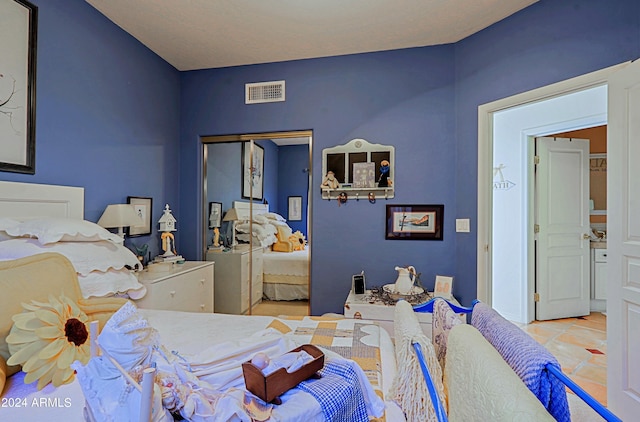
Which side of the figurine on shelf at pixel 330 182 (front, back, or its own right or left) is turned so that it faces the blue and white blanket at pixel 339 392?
front

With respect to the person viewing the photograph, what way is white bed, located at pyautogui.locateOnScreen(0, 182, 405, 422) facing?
facing the viewer and to the right of the viewer

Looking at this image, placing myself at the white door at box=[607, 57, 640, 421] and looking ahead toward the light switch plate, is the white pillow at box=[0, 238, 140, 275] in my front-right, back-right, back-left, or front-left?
front-left

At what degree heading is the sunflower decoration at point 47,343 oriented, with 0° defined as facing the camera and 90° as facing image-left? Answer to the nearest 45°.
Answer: approximately 315°

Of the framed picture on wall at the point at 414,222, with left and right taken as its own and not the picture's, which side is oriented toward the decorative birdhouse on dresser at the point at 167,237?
right

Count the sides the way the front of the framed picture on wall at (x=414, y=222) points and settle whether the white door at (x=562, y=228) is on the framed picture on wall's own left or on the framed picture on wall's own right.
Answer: on the framed picture on wall's own left

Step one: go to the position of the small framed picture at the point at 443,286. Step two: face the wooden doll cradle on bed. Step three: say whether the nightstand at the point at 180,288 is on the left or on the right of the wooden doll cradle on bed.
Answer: right

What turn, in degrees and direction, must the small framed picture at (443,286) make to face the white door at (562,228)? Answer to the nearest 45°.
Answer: approximately 135° to its left

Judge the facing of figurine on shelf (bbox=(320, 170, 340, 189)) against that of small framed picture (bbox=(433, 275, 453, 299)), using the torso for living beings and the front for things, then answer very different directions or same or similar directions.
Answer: same or similar directions

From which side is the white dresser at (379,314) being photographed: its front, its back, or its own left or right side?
front

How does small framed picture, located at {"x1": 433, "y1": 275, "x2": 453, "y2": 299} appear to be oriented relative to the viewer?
toward the camera

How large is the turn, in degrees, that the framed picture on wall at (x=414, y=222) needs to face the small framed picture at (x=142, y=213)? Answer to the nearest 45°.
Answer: approximately 90° to its right

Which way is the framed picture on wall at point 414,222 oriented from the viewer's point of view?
toward the camera
